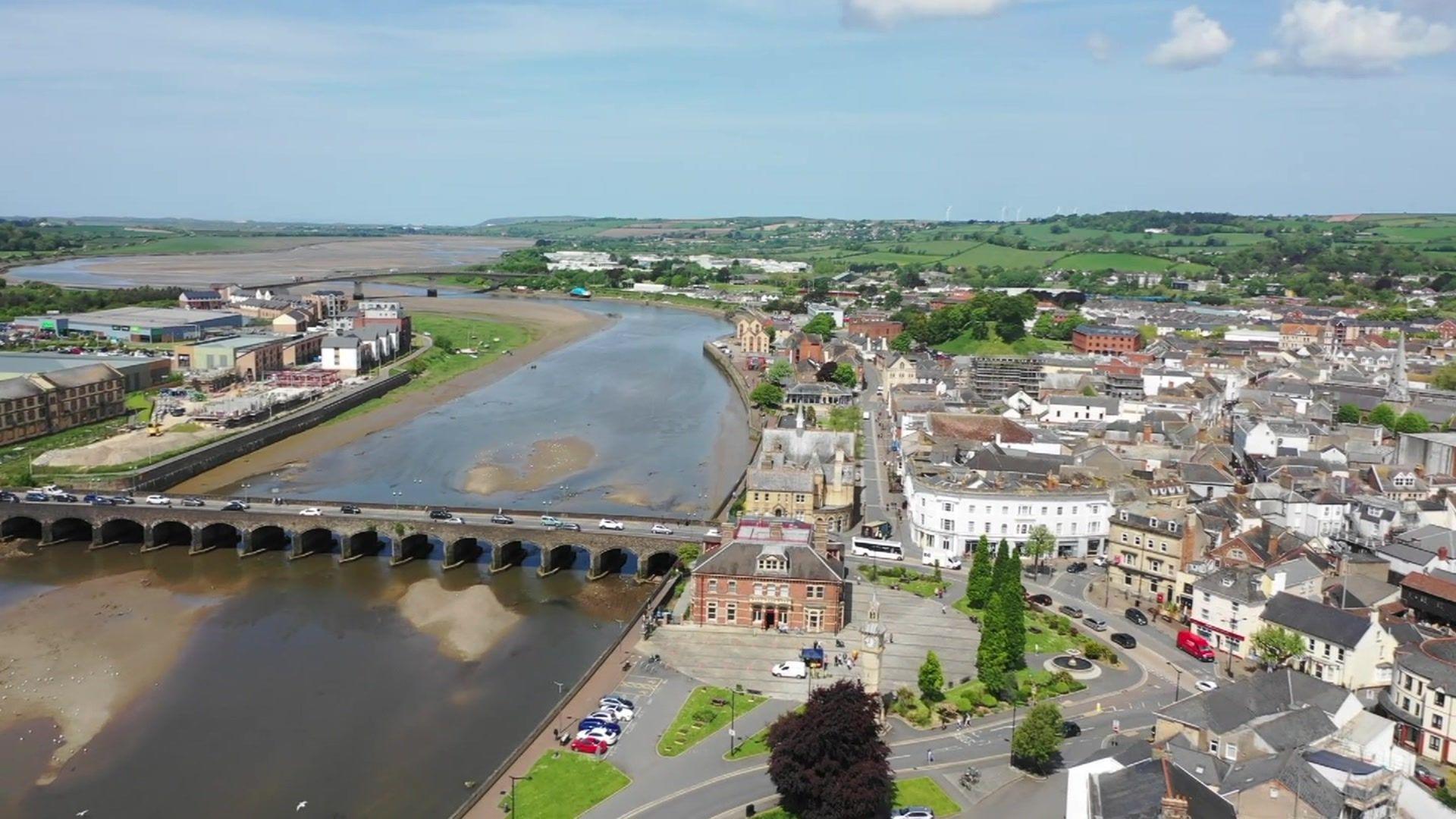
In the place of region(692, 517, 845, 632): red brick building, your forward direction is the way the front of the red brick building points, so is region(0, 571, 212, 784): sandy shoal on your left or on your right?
on your right

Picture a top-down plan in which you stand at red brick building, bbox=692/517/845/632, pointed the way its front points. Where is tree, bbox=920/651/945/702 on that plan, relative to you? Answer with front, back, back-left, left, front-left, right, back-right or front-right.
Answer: front-left

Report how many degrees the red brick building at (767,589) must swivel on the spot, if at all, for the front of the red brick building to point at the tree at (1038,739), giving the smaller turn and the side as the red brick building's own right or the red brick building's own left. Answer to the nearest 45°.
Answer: approximately 45° to the red brick building's own left

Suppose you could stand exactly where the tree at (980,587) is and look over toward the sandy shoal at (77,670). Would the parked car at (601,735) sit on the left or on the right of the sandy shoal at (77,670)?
left

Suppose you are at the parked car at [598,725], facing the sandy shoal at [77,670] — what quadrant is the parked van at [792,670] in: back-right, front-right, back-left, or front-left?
back-right

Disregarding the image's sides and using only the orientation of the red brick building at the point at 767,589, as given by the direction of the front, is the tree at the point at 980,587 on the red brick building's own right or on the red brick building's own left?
on the red brick building's own left

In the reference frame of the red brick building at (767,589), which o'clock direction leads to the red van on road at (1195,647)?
The red van on road is roughly at 9 o'clock from the red brick building.

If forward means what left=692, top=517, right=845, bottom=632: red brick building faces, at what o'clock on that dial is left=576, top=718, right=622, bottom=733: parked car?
The parked car is roughly at 1 o'clock from the red brick building.

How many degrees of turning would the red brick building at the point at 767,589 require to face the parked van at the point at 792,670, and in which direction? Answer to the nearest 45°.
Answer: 0° — it already faces it

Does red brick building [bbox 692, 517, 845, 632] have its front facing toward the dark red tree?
yes

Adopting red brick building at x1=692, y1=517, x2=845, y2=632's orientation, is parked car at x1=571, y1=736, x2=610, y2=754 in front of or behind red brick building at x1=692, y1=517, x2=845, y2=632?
in front

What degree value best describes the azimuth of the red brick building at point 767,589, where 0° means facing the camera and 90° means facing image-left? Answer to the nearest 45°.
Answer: approximately 0°

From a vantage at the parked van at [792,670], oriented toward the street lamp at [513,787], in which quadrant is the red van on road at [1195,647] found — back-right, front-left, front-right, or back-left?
back-left

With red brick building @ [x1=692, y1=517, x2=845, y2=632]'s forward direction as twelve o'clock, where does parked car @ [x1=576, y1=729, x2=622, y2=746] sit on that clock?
The parked car is roughly at 1 o'clock from the red brick building.
